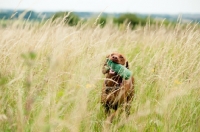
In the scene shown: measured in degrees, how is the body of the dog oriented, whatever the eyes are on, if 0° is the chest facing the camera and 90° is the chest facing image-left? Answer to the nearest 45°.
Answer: approximately 0°
